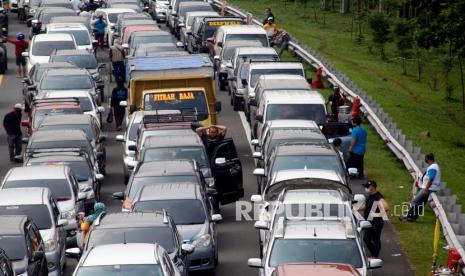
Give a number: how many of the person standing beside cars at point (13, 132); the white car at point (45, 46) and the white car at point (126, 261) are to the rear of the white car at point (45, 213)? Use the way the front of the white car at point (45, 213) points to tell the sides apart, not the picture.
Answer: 2

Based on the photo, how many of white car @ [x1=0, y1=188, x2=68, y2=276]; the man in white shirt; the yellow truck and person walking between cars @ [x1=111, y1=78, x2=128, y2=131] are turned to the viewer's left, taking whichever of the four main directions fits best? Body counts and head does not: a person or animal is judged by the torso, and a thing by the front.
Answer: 1

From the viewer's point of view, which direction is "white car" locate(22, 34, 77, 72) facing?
toward the camera

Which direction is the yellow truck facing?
toward the camera

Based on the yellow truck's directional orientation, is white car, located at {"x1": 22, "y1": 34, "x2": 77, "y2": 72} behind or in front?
behind

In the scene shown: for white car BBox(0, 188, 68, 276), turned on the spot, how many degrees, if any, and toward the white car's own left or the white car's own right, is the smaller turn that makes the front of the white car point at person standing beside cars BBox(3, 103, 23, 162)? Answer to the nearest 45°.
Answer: approximately 180°

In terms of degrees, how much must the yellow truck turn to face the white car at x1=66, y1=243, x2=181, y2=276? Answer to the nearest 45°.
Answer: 0° — it already faces it

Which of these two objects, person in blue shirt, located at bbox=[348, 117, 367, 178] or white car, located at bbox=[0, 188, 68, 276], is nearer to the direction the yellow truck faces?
the white car

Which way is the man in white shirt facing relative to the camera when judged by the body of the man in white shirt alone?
to the viewer's left

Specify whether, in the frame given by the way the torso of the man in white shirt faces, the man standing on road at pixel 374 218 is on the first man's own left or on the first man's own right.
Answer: on the first man's own left
